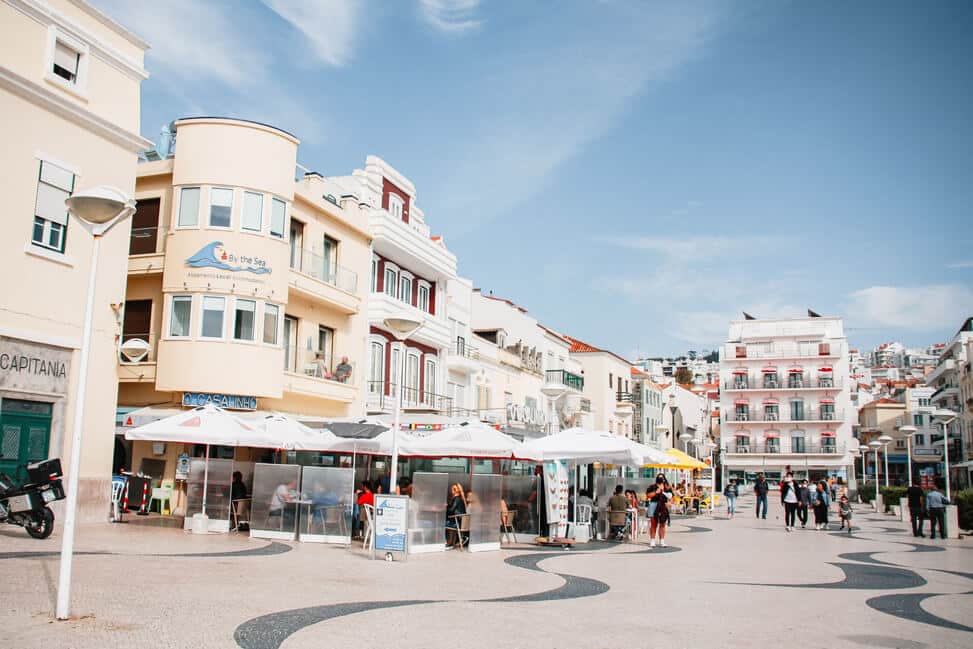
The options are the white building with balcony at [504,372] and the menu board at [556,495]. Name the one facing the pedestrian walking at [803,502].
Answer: the white building with balcony

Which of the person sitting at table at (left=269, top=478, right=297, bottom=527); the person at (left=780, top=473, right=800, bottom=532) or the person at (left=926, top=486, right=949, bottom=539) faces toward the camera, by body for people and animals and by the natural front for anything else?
the person at (left=780, top=473, right=800, bottom=532)

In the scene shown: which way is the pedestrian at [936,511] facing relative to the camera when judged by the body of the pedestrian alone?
away from the camera

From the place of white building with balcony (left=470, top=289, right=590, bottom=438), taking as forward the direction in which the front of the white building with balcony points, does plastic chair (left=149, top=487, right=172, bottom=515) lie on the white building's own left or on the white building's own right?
on the white building's own right

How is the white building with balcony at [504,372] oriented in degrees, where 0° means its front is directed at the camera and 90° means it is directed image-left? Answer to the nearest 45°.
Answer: approximately 315°

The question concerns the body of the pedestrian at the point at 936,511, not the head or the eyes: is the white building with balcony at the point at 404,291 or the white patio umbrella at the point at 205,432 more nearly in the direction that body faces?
the white building with balcony

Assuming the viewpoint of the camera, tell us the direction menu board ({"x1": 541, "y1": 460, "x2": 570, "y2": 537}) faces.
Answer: facing the viewer

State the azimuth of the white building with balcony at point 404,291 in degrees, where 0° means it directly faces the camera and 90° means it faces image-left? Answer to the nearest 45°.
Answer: approximately 315°

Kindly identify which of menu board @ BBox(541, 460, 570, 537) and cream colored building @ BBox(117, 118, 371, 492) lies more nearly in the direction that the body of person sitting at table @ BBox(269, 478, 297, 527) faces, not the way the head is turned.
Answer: the menu board

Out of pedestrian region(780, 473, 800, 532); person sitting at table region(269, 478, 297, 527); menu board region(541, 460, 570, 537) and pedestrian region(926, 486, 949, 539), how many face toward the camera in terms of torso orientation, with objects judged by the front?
2

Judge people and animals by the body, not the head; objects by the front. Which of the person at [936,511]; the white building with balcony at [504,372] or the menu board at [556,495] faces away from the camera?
the person

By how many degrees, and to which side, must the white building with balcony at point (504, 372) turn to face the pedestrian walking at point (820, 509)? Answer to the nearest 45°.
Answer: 0° — it already faces them

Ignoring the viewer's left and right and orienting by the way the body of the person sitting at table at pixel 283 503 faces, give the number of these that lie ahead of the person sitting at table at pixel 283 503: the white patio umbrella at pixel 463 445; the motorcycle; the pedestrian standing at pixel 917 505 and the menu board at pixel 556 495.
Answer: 3
